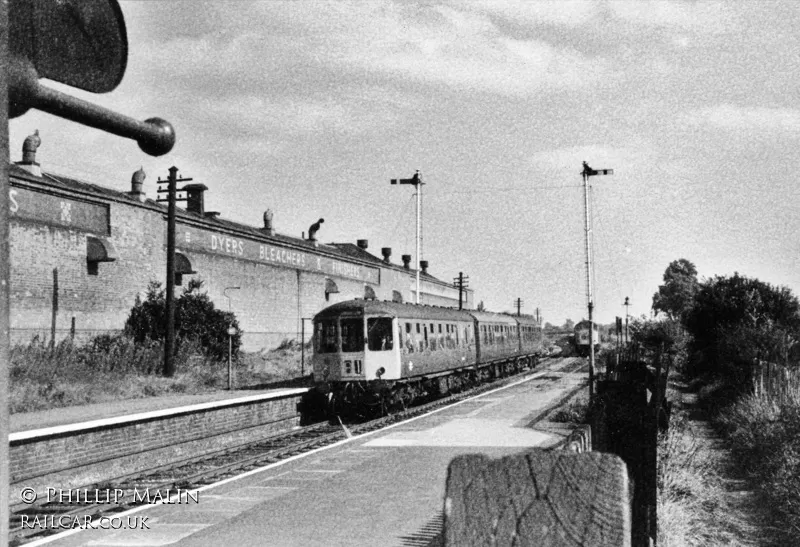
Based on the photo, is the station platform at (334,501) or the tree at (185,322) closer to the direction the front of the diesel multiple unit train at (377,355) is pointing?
the station platform

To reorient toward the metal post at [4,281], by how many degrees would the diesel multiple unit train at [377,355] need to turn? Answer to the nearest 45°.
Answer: approximately 45° to its left

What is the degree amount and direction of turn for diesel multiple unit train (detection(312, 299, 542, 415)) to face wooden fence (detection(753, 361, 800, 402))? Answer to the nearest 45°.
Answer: approximately 90° to its left

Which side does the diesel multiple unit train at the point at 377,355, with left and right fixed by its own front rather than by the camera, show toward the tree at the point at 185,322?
right

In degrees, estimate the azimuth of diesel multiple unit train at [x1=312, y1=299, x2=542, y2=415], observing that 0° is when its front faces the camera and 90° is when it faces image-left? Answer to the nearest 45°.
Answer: approximately 45°

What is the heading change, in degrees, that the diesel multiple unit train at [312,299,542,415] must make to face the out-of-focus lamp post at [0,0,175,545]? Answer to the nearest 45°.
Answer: approximately 45° to its left
